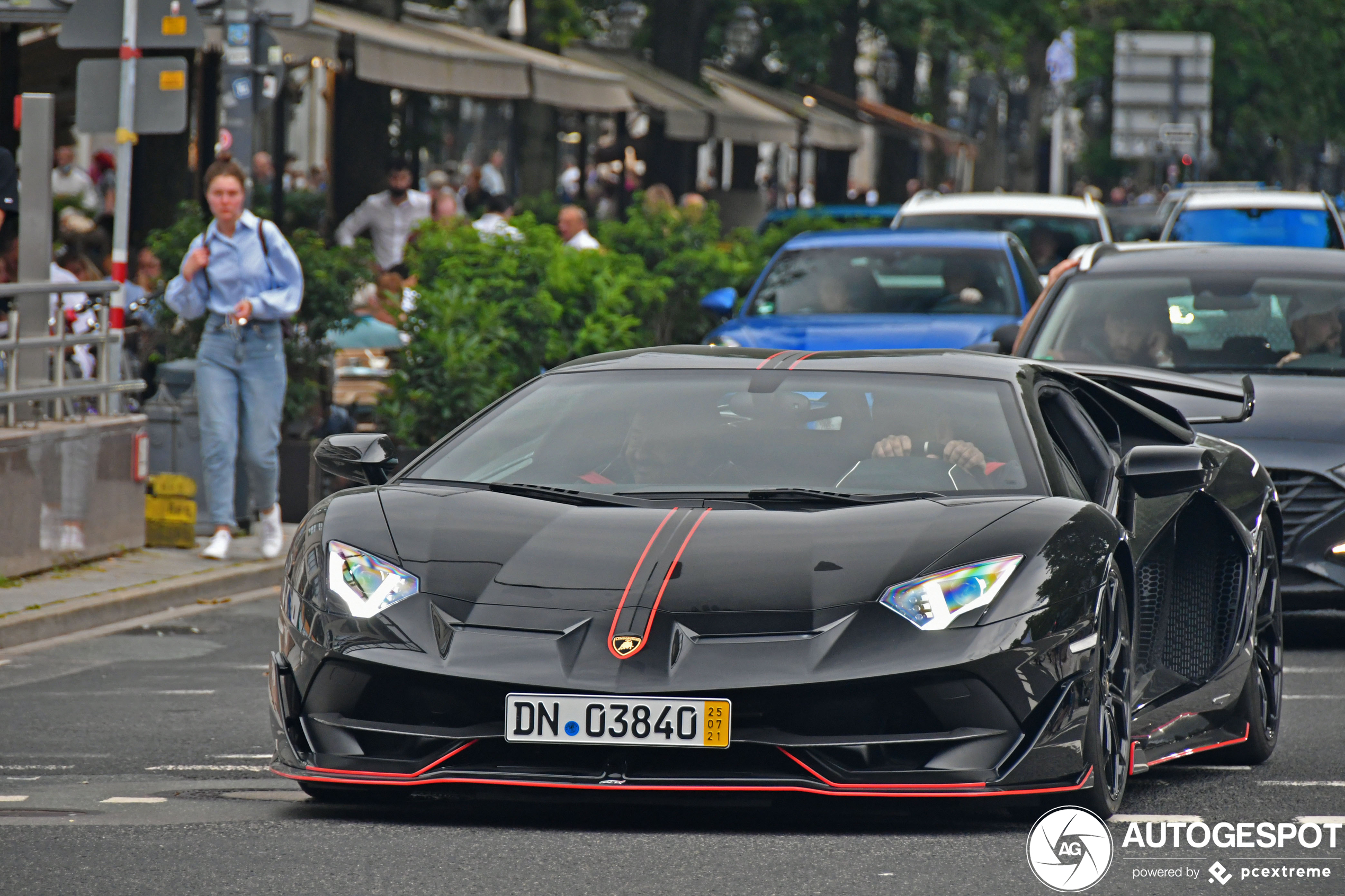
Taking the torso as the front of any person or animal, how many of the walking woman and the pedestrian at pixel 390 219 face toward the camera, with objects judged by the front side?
2

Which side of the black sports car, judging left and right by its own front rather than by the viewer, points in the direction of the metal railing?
right

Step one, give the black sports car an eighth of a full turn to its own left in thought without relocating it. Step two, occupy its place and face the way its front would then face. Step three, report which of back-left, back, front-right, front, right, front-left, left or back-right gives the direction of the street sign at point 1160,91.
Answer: back

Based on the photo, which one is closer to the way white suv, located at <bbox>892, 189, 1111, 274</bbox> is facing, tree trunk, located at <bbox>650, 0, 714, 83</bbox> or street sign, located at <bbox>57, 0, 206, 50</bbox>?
the street sign

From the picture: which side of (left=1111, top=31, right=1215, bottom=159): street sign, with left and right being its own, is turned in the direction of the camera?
back

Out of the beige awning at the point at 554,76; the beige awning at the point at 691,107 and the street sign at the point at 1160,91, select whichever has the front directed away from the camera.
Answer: the street sign

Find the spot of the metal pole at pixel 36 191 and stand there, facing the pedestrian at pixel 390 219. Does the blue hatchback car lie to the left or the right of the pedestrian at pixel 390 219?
right

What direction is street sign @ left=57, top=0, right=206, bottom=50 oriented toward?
away from the camera
